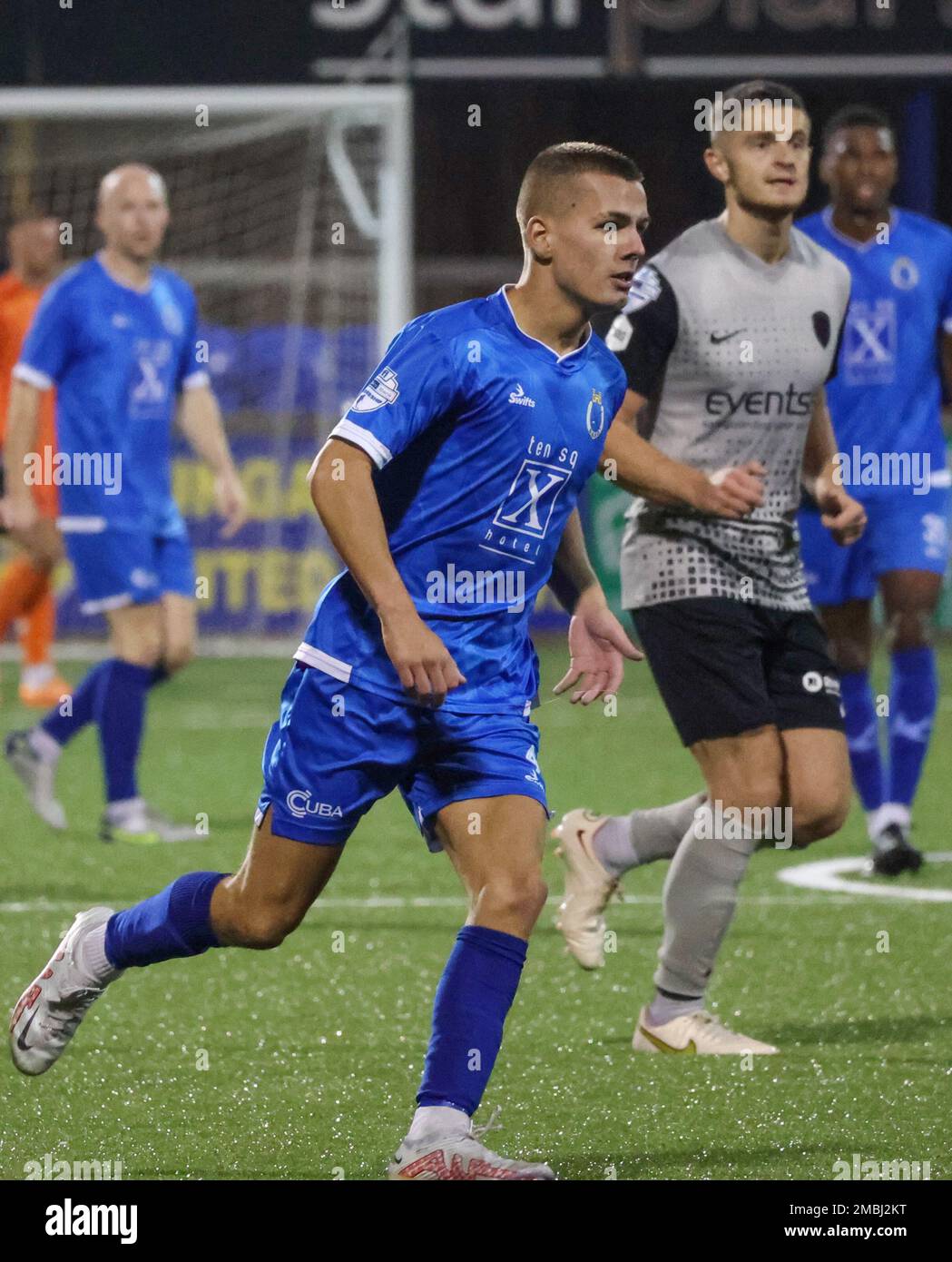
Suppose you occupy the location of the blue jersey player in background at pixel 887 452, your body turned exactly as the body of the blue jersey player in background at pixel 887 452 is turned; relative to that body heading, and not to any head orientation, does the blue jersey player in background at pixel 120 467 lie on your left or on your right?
on your right

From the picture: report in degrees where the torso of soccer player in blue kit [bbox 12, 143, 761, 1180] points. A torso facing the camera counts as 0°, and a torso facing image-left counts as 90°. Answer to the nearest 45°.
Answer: approximately 315°

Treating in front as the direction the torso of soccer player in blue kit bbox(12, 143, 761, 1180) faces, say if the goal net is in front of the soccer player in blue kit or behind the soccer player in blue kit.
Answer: behind

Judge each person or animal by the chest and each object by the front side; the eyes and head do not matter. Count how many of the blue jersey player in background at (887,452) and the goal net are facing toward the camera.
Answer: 2

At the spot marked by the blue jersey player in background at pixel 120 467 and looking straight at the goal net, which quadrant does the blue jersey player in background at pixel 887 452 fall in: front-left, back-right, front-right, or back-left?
back-right

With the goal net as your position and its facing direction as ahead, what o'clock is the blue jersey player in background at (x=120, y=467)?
The blue jersey player in background is roughly at 12 o'clock from the goal net.

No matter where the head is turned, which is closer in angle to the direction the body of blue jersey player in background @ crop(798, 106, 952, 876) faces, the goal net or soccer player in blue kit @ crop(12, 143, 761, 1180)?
the soccer player in blue kit

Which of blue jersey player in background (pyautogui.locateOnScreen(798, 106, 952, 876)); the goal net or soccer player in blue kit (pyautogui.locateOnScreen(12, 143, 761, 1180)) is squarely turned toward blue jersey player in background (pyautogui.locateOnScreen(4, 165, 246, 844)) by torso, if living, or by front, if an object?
the goal net

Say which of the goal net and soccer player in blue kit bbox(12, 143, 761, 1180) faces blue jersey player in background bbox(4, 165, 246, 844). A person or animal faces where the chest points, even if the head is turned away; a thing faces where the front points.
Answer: the goal net
